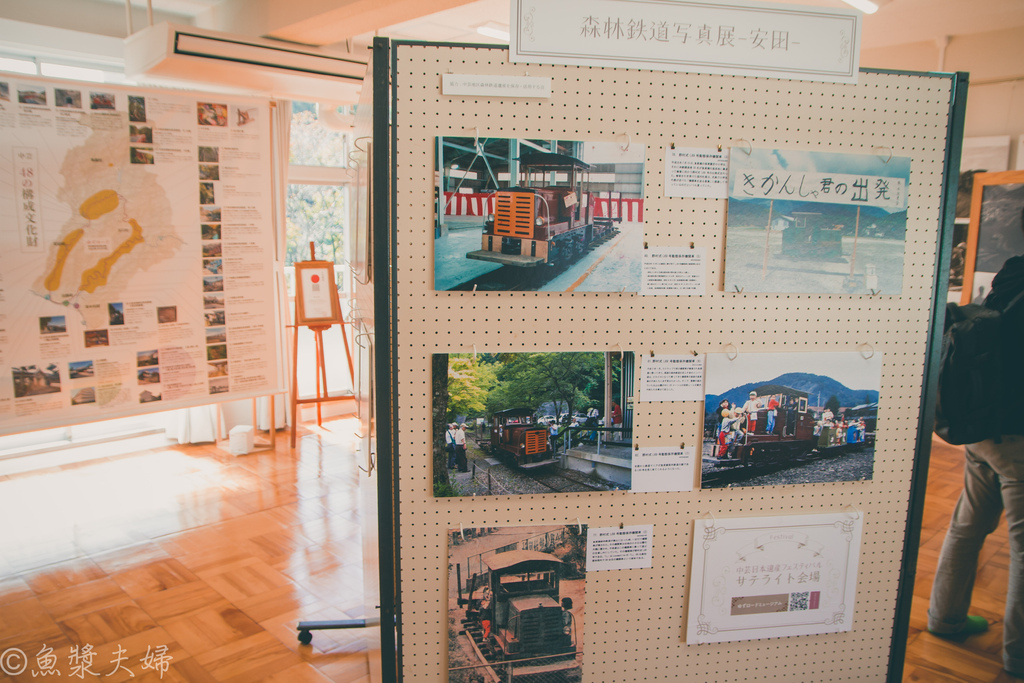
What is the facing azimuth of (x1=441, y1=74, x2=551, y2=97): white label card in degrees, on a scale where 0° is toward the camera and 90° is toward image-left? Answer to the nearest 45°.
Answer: approximately 0°

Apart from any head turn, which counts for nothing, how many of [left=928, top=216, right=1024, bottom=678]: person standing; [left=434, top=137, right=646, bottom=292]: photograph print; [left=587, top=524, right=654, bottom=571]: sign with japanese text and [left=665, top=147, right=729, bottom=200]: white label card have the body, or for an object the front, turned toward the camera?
3

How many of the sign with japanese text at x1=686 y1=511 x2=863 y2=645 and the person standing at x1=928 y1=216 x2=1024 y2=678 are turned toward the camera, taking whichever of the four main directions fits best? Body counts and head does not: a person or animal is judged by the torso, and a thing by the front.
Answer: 1
